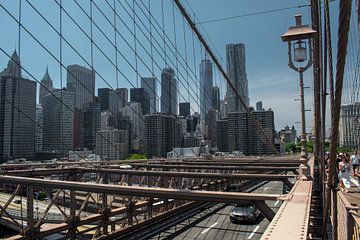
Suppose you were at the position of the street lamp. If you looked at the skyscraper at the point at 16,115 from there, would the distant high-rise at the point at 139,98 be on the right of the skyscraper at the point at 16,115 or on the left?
right

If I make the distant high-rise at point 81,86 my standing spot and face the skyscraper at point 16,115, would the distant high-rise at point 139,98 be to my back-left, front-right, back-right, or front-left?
back-left

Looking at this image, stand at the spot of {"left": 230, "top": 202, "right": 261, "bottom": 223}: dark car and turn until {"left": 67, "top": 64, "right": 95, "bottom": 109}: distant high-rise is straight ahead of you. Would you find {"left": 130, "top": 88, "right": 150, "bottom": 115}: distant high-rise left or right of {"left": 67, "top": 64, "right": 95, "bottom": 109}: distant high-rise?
right
